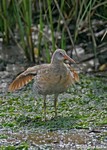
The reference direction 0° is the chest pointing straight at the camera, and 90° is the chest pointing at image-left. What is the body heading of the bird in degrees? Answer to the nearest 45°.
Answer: approximately 315°
